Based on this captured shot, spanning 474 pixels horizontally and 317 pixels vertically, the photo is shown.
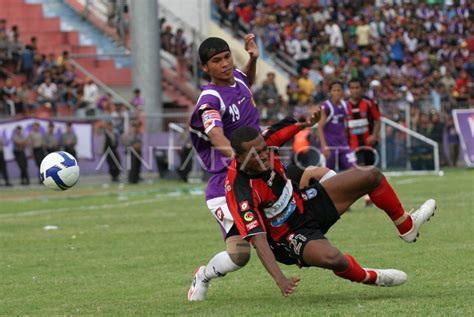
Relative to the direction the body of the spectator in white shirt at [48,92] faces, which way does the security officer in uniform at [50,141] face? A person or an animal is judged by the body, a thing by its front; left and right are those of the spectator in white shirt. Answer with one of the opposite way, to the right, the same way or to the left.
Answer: the same way

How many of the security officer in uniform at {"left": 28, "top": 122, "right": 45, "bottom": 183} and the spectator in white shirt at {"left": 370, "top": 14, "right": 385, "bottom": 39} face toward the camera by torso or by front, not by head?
2

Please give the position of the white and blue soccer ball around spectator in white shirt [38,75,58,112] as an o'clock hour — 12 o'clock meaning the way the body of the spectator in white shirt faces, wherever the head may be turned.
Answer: The white and blue soccer ball is roughly at 12 o'clock from the spectator in white shirt.

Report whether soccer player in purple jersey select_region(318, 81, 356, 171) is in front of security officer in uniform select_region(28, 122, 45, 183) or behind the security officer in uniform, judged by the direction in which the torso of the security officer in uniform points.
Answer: in front

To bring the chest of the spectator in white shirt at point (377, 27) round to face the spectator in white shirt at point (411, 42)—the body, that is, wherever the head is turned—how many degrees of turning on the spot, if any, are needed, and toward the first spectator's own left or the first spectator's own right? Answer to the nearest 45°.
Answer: approximately 90° to the first spectator's own left

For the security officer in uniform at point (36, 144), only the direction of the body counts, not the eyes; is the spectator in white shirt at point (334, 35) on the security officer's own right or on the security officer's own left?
on the security officer's own left

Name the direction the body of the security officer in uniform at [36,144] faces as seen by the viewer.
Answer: toward the camera

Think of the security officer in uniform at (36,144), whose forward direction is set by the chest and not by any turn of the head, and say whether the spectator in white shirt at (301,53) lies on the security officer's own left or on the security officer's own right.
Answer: on the security officer's own left

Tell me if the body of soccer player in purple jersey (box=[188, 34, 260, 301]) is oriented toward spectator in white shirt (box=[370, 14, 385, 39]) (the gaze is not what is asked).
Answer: no

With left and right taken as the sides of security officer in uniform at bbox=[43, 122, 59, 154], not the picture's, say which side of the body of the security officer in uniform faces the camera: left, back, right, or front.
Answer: front

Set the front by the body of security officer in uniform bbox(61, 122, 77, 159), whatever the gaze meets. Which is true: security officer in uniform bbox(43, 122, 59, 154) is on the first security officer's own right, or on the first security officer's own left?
on the first security officer's own right

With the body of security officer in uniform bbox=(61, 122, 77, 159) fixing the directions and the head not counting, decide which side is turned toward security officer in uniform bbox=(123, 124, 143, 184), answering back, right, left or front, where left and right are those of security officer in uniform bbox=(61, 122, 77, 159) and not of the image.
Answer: left

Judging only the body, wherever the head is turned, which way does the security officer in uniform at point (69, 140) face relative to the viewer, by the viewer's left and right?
facing the viewer

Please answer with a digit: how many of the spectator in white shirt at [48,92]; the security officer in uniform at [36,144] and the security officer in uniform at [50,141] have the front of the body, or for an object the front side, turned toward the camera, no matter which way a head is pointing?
3

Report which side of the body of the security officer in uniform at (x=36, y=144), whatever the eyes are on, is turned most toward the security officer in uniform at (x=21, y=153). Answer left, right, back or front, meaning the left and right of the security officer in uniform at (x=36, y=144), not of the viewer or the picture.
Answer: right

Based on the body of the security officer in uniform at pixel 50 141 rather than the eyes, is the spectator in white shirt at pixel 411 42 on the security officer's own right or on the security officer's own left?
on the security officer's own left

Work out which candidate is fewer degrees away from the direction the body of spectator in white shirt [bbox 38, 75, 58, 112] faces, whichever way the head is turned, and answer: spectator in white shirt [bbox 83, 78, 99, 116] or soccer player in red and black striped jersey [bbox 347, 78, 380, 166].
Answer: the soccer player in red and black striped jersey

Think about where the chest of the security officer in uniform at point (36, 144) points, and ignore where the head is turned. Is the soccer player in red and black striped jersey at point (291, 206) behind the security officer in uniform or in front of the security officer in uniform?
in front

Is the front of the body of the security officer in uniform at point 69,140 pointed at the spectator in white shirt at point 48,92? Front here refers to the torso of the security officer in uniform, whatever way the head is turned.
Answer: no

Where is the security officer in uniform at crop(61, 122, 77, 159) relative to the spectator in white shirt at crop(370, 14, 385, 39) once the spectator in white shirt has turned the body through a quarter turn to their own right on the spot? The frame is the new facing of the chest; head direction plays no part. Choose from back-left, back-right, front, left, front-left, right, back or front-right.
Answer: front-left
